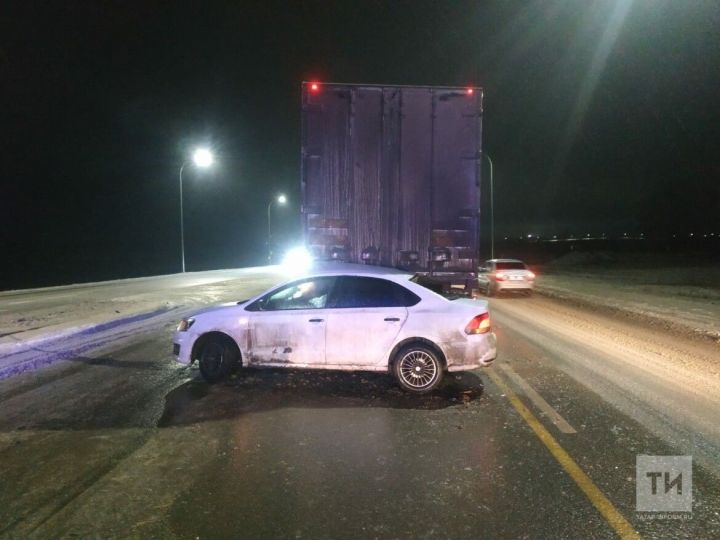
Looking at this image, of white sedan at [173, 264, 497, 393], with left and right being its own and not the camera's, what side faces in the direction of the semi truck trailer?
right

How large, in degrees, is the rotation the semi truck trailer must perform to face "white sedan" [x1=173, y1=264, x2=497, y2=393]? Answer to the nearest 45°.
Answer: approximately 180°

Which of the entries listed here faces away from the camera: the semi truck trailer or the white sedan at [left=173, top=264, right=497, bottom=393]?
the semi truck trailer

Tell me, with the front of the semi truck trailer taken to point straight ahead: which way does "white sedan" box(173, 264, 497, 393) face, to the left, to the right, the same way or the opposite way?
to the left

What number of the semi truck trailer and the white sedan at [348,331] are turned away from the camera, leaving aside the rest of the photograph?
1

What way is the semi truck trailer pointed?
away from the camera

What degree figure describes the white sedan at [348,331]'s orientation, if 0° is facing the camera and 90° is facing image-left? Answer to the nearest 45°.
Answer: approximately 90°
